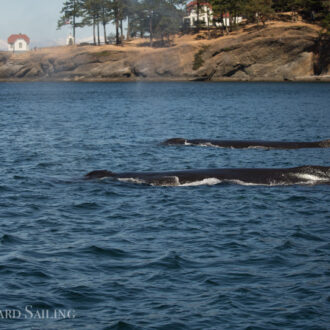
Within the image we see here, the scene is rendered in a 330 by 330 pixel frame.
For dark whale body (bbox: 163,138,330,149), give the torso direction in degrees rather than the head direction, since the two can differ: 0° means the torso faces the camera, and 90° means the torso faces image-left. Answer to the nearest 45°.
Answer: approximately 90°

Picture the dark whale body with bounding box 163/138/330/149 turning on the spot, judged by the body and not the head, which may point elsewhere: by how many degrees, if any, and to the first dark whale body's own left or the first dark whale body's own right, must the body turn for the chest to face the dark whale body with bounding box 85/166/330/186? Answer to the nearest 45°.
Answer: approximately 90° to the first dark whale body's own left
